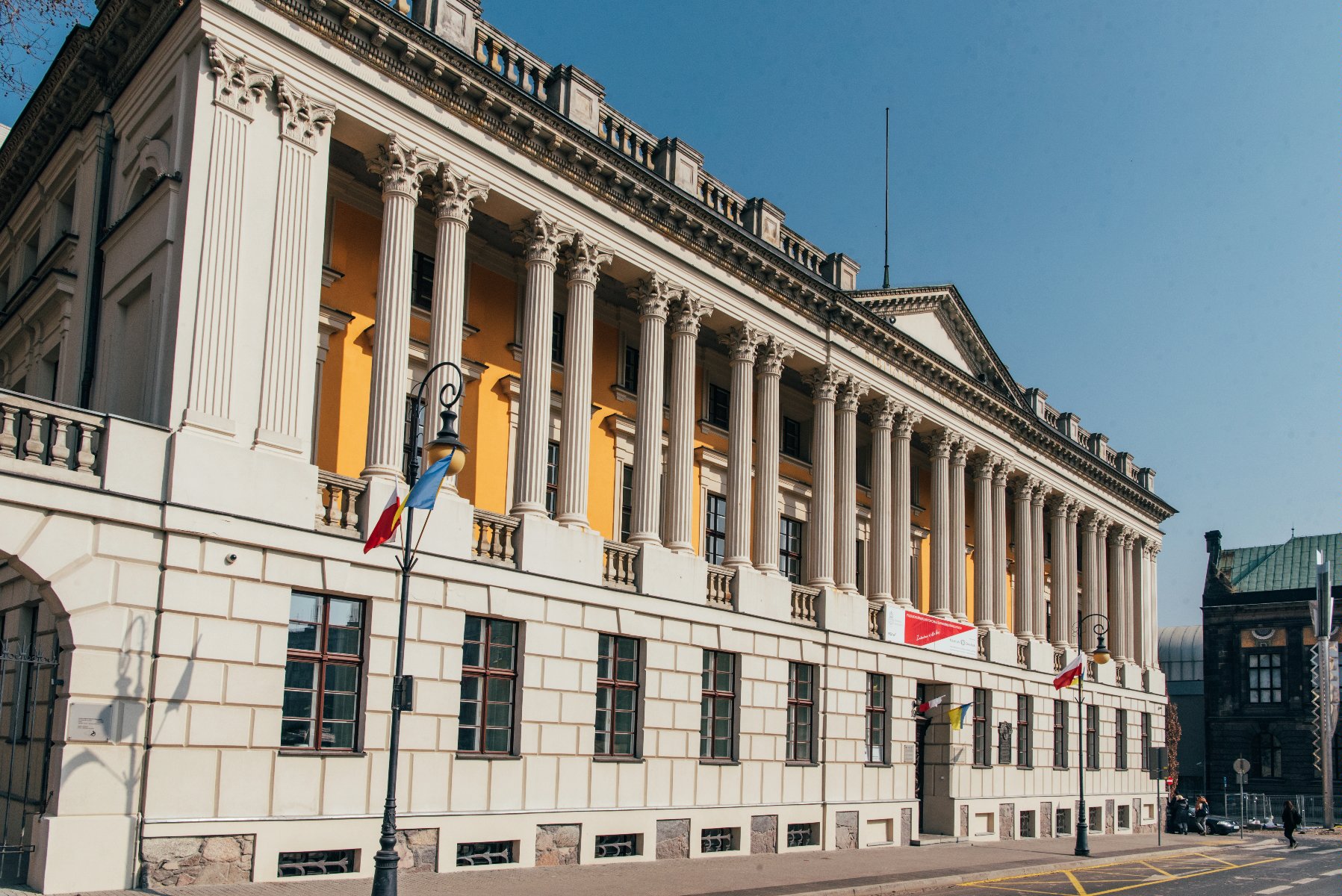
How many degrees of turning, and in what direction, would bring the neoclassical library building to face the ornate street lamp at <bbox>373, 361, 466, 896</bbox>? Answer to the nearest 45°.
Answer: approximately 45° to its right

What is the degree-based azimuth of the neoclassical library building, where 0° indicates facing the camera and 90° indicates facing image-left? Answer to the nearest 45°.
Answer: approximately 315°

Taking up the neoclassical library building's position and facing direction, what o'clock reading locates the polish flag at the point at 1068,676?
The polish flag is roughly at 9 o'clock from the neoclassical library building.
